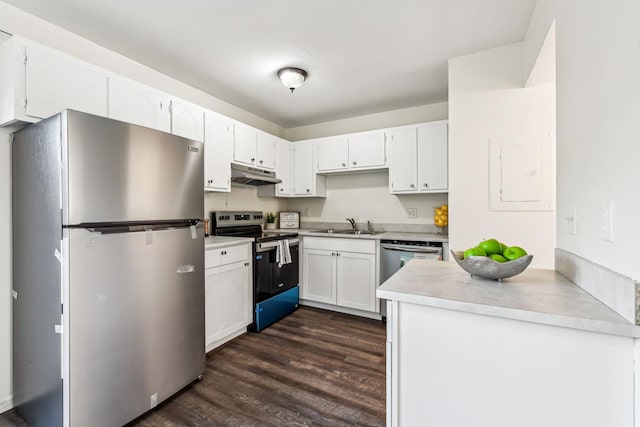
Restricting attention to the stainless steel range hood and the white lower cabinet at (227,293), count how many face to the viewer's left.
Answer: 0

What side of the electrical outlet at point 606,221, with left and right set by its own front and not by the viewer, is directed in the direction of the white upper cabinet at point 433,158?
right

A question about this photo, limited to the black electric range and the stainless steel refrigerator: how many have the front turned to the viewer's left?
0

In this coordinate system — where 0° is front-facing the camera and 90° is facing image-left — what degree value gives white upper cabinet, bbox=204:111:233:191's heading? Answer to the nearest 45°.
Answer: approximately 315°

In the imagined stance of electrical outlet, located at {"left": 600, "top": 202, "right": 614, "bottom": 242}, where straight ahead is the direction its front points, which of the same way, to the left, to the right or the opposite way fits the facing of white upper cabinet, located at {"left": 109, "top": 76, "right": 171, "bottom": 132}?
the opposite way

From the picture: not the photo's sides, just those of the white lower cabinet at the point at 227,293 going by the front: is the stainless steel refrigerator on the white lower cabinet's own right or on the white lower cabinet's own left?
on the white lower cabinet's own right

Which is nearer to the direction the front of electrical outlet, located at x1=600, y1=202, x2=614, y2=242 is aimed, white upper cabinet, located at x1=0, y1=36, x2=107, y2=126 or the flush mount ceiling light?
the white upper cabinet

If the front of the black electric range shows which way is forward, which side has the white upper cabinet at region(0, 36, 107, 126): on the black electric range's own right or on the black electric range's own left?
on the black electric range's own right

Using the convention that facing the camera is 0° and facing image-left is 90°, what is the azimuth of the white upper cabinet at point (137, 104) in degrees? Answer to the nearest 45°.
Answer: approximately 315°

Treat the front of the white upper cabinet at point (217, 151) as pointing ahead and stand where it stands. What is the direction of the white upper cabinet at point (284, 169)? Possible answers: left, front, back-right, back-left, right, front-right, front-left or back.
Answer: left

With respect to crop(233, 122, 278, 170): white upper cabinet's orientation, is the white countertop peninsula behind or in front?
in front
